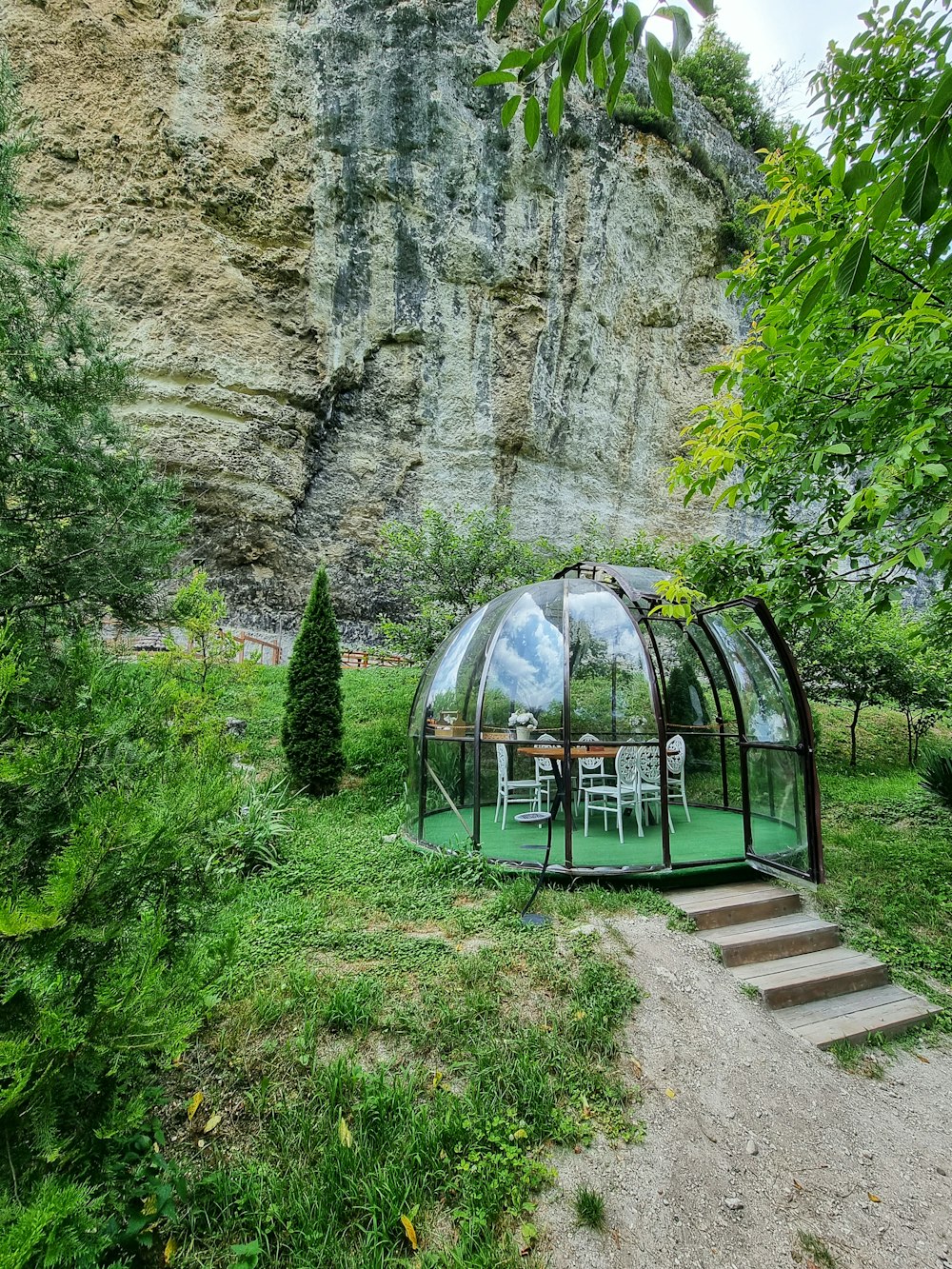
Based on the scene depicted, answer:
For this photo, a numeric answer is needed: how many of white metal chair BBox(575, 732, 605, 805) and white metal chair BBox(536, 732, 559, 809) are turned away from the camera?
0

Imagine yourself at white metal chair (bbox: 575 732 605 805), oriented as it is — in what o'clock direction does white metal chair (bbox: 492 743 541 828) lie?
white metal chair (bbox: 492 743 541 828) is roughly at 3 o'clock from white metal chair (bbox: 575 732 605 805).

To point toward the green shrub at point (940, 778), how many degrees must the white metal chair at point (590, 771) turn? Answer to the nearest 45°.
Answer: approximately 135° to its left

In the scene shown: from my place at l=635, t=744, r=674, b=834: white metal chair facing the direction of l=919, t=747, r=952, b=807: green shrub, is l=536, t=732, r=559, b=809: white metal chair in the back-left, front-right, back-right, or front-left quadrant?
back-left

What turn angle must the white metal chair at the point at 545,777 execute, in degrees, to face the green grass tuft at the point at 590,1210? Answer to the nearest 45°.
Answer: approximately 45° to its right

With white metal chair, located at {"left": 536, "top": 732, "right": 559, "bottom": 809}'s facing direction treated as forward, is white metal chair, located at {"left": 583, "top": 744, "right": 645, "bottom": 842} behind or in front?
in front

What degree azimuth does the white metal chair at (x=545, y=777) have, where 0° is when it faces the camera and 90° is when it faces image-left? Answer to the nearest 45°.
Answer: approximately 315°

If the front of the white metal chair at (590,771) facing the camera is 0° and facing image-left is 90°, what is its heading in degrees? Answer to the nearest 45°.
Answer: approximately 0°
